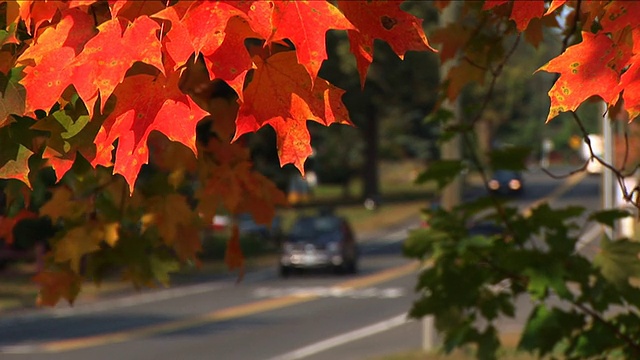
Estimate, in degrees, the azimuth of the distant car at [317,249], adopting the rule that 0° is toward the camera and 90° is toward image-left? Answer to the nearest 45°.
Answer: approximately 0°

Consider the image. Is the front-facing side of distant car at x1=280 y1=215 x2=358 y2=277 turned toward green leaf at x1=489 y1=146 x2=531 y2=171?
yes

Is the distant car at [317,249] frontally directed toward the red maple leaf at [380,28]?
yes

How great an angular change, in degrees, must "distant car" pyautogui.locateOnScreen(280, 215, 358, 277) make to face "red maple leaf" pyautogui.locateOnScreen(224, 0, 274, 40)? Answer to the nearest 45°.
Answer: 0° — it already faces it

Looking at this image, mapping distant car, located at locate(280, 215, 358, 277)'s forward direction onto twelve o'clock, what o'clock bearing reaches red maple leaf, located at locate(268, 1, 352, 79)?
The red maple leaf is roughly at 12 o'clock from the distant car.

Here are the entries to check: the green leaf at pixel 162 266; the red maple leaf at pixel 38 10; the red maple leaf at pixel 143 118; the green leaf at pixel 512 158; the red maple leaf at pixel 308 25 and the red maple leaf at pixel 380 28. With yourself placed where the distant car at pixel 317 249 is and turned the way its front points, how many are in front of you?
6

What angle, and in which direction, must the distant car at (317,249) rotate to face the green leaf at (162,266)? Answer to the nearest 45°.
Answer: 0° — it already faces it

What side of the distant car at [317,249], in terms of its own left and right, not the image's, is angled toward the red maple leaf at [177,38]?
front

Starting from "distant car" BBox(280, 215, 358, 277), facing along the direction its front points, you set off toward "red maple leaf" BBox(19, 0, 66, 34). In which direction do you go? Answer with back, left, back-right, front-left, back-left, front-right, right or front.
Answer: front

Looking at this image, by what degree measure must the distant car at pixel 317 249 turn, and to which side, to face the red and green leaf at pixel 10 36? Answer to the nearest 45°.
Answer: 0° — it already faces it

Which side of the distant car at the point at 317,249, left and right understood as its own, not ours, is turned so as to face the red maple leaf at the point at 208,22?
front

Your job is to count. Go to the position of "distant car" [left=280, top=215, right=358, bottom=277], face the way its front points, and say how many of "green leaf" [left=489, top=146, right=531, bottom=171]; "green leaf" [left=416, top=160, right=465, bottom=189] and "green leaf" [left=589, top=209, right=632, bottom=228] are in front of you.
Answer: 3
